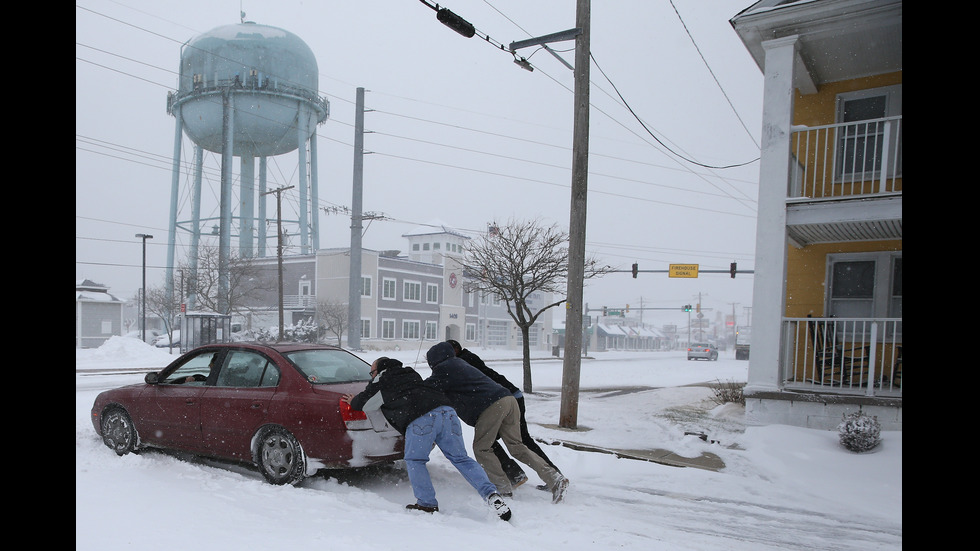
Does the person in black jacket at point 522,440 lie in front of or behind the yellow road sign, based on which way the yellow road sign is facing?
in front

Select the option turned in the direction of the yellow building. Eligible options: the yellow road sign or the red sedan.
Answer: the yellow road sign

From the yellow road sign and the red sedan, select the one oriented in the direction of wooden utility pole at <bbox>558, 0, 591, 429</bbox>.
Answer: the yellow road sign

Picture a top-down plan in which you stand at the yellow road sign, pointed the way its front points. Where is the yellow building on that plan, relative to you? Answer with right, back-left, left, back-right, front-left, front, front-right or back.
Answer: front

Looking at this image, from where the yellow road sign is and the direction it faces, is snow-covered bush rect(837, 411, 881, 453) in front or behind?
in front

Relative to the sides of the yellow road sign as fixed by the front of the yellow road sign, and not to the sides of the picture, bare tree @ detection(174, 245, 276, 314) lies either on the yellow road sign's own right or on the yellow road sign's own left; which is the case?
on the yellow road sign's own right

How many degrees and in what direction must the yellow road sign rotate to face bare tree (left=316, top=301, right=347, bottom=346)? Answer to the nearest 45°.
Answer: approximately 90° to its right

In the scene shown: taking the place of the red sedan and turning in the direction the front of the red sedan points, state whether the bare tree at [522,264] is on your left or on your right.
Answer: on your right

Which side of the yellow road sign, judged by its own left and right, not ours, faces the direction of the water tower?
right

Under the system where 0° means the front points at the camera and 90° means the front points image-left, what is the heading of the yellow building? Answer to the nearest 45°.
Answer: approximately 0°

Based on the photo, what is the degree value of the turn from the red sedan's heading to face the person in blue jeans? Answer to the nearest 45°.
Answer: approximately 180°

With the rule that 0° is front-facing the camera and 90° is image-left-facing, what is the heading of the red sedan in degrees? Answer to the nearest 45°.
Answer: approximately 135°
